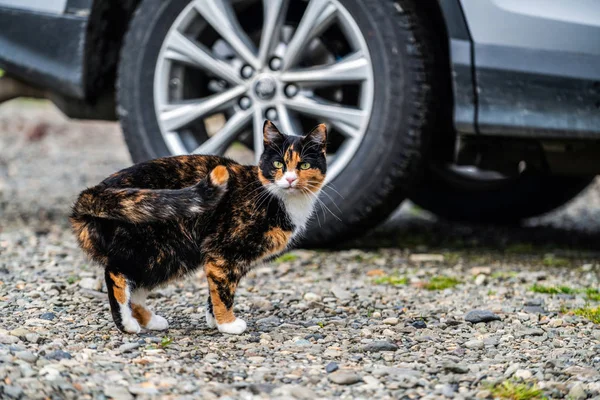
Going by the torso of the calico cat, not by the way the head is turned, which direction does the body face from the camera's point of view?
to the viewer's right

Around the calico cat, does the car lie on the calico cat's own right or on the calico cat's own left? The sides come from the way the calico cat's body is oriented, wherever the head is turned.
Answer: on the calico cat's own left
